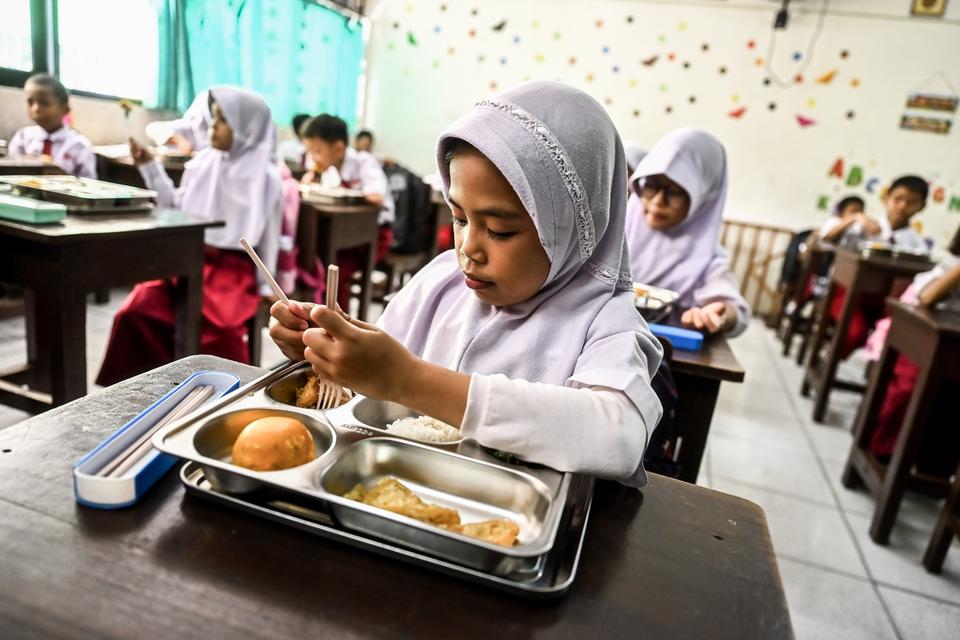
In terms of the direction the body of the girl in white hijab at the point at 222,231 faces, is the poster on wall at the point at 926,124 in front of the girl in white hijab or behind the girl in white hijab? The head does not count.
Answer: behind

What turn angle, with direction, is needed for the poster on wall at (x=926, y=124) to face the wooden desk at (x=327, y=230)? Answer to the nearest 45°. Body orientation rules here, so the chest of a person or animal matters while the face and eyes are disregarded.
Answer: approximately 45° to its right

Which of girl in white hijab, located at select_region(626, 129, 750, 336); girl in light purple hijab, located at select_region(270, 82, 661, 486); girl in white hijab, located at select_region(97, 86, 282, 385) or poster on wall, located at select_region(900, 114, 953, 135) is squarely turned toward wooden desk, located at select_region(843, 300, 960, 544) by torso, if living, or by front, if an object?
the poster on wall

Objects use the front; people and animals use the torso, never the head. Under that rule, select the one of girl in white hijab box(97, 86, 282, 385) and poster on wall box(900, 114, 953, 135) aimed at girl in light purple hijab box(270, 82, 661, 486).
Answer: the poster on wall

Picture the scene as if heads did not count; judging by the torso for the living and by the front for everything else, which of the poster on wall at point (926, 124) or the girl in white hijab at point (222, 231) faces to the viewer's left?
the girl in white hijab

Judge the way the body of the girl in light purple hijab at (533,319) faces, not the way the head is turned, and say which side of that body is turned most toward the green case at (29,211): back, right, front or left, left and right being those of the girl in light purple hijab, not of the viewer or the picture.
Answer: right

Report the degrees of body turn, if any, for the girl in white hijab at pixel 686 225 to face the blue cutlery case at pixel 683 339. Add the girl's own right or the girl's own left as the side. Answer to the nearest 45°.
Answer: approximately 45° to the girl's own left

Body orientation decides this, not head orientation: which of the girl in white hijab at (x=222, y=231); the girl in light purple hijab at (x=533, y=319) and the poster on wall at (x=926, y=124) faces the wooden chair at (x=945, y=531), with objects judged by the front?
the poster on wall

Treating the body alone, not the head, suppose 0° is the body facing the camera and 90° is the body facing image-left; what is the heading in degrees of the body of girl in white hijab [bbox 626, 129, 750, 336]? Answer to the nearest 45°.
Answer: approximately 45°

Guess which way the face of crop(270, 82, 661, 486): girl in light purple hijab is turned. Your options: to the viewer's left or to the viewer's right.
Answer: to the viewer's left

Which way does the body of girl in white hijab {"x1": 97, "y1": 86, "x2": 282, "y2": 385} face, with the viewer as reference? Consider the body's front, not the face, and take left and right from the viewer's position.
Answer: facing to the left of the viewer

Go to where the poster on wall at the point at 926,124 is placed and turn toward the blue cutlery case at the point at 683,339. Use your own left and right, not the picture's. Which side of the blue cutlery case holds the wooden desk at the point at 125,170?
right

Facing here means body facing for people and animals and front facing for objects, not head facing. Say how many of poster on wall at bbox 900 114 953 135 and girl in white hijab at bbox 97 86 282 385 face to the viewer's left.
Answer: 1
